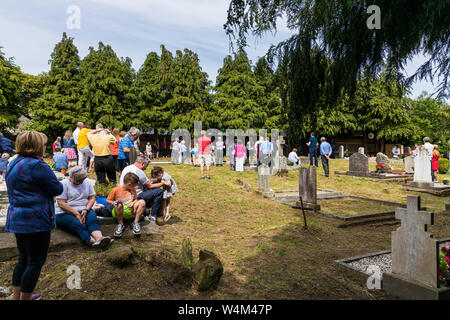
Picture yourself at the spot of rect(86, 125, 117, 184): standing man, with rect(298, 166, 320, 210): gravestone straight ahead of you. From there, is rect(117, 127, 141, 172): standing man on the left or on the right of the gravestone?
left

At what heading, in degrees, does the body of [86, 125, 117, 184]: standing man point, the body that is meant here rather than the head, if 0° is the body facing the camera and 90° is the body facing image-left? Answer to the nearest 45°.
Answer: approximately 180°

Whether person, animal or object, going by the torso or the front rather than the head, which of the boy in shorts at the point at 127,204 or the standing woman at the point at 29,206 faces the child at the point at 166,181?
the standing woman

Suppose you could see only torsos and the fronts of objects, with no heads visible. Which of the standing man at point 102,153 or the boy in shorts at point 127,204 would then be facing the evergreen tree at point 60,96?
the standing man

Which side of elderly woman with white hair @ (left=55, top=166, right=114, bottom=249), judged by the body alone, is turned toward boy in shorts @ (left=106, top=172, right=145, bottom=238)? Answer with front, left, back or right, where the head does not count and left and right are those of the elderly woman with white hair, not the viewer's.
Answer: left

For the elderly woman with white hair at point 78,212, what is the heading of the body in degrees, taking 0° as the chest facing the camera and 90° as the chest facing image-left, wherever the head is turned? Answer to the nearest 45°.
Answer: approximately 315°

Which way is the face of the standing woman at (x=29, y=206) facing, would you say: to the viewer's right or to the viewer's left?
to the viewer's right

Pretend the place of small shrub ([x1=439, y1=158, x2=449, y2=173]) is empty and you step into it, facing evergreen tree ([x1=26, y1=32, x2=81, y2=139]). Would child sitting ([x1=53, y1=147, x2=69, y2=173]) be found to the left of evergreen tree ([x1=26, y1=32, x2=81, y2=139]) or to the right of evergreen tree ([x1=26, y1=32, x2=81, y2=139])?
left
